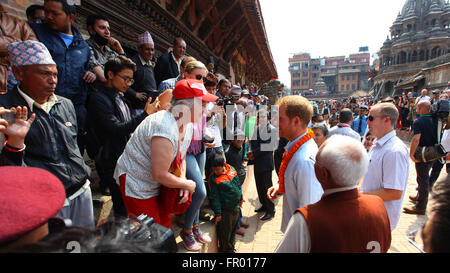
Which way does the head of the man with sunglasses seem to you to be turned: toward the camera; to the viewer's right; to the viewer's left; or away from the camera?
to the viewer's left

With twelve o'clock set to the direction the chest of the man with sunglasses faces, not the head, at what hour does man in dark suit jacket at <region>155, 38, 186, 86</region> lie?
The man in dark suit jacket is roughly at 12 o'clock from the man with sunglasses.

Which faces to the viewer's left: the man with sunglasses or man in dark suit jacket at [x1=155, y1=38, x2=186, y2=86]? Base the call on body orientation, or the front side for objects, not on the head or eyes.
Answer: the man with sunglasses

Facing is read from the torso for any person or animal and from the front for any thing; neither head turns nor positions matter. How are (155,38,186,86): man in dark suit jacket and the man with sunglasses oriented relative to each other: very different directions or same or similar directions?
very different directions

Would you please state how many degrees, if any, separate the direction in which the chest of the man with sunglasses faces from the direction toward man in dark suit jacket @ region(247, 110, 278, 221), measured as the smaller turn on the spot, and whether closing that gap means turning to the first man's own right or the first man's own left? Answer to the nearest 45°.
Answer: approximately 45° to the first man's own right

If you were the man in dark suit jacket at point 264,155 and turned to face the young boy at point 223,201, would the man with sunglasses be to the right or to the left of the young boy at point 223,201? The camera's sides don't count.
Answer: left

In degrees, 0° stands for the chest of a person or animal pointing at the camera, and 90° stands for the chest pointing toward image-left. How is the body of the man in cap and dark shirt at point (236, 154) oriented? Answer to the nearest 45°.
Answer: approximately 315°

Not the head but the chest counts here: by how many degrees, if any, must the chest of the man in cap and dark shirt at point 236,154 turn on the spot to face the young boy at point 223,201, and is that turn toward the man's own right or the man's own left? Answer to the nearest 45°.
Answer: approximately 45° to the man's own right

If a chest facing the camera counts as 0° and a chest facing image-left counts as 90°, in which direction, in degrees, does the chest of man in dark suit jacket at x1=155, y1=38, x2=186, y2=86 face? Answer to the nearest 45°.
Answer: approximately 315°

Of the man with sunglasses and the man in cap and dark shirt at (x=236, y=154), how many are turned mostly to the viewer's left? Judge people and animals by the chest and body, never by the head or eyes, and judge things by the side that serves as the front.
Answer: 1

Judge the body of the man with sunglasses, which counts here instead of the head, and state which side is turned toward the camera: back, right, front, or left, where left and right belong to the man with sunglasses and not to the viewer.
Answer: left
